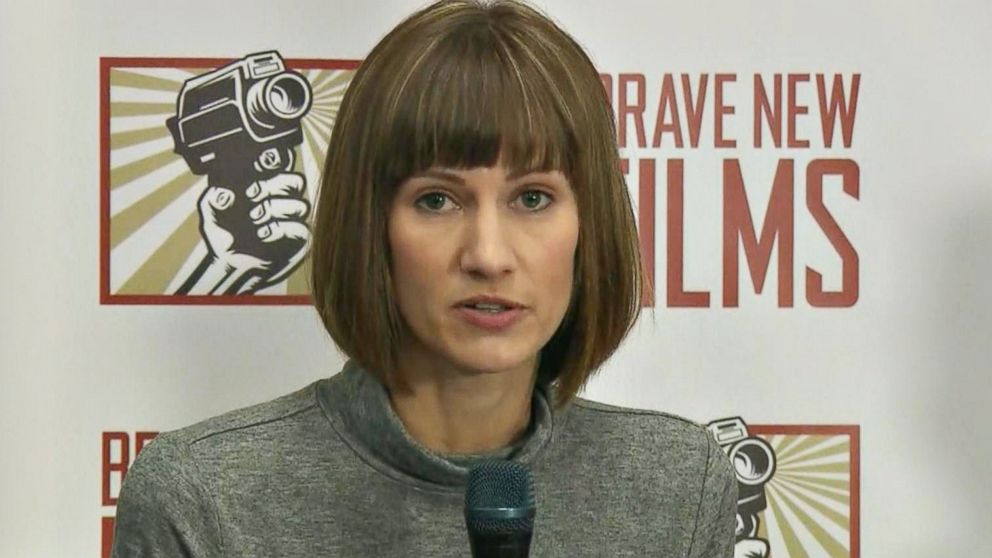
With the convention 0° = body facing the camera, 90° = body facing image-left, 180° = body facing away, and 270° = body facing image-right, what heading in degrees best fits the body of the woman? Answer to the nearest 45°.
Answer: approximately 0°
